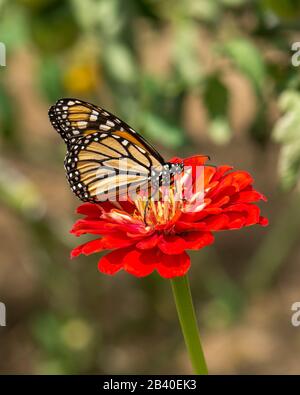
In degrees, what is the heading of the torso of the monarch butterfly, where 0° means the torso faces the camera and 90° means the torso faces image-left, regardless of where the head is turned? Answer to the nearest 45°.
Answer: approximately 270°
